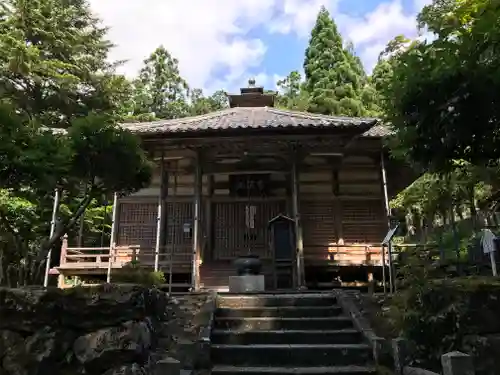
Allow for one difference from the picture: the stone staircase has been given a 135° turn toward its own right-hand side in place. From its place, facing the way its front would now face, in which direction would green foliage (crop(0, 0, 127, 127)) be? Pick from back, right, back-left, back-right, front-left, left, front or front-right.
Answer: front

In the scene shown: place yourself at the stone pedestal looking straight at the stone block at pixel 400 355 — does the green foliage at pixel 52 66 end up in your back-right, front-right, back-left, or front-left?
back-right

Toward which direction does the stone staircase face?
toward the camera

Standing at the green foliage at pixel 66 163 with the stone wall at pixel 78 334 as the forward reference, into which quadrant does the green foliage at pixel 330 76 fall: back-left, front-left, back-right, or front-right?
back-left

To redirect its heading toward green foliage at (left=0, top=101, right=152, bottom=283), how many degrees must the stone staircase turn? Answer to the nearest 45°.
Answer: approximately 90° to its right

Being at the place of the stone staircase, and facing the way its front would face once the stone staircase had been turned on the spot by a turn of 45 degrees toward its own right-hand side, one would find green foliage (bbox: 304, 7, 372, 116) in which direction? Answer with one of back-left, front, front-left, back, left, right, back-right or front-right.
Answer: back-right

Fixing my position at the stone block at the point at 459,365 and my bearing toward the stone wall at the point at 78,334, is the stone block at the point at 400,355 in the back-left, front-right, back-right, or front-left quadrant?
front-right

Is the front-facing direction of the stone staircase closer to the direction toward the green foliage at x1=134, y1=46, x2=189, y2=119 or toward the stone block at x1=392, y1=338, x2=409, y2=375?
the stone block

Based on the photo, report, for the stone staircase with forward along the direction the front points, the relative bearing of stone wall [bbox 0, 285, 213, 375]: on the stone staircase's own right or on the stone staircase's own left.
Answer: on the stone staircase's own right

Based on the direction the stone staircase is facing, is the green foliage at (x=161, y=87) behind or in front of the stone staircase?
behind

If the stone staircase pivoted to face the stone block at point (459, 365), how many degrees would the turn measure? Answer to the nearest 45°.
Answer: approximately 45° to its left

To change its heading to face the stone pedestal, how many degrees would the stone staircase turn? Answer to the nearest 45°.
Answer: approximately 180°
